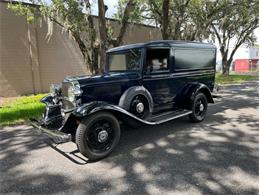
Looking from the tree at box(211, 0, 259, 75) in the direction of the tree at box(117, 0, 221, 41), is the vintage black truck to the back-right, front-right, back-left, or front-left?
front-left

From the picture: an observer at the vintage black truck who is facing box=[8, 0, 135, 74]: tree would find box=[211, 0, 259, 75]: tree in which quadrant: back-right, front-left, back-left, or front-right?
front-right

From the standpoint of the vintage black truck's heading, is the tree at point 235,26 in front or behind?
behind

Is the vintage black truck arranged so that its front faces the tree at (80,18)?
no

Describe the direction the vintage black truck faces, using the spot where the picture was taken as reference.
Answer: facing the viewer and to the left of the viewer

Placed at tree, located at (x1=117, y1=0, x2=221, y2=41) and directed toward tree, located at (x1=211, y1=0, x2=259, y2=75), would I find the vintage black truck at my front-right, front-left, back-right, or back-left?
back-right

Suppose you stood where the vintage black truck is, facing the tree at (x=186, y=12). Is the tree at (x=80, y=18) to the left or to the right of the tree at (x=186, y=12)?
left

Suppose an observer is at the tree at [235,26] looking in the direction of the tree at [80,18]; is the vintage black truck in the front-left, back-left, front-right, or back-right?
front-left

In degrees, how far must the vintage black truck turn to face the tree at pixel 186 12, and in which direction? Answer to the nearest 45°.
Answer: approximately 135° to its right
